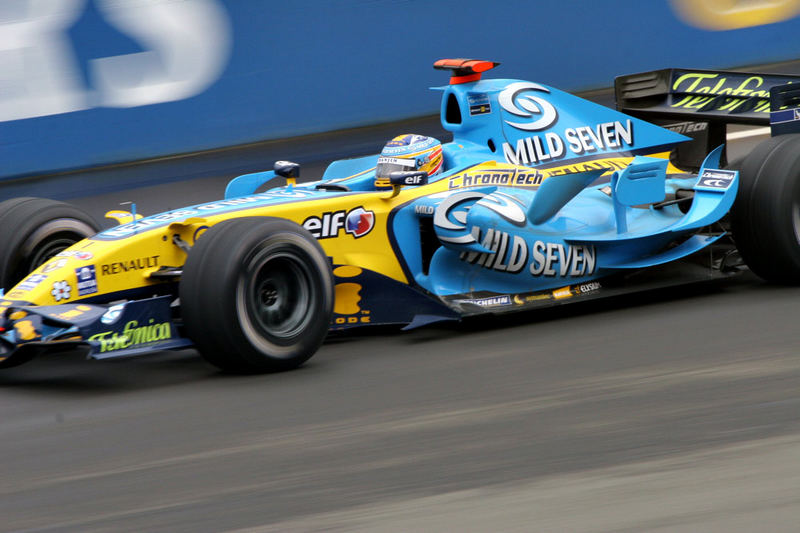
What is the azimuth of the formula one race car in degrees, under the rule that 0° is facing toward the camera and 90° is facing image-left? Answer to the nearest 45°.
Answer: approximately 45°
